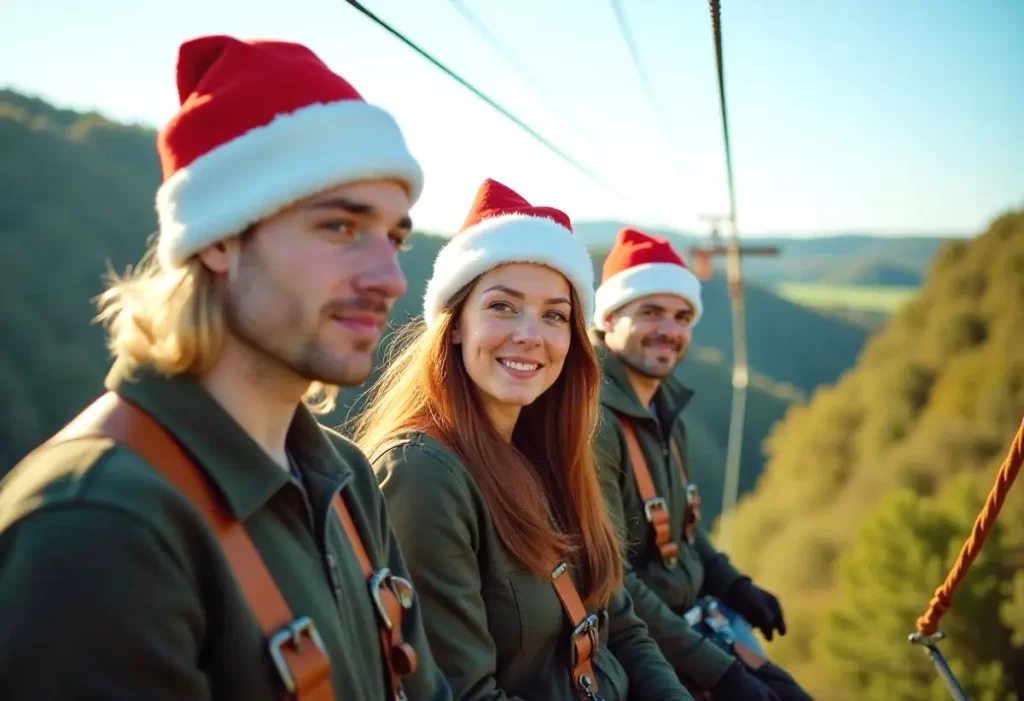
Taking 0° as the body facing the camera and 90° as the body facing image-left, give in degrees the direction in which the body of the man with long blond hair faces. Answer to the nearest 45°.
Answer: approximately 315°

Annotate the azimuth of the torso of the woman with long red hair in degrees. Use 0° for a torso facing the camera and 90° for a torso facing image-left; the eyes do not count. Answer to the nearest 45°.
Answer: approximately 315°

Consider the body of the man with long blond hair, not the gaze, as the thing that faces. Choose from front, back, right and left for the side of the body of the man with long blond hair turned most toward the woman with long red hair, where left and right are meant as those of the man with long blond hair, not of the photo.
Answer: left

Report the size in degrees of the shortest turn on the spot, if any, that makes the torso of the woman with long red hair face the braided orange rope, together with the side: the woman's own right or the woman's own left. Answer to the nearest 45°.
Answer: approximately 45° to the woman's own left

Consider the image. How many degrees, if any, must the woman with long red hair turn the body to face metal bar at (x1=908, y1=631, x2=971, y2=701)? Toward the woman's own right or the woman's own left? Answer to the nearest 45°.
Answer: approximately 45° to the woman's own left

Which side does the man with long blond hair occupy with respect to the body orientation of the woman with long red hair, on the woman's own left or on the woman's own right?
on the woman's own right
